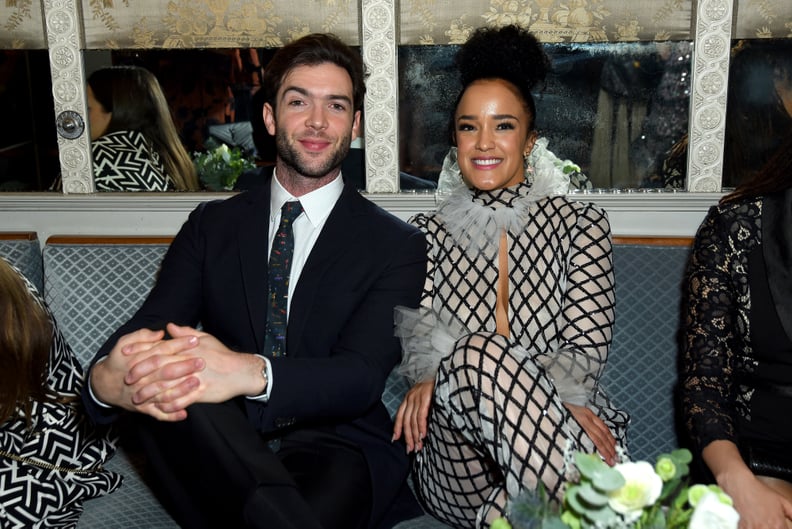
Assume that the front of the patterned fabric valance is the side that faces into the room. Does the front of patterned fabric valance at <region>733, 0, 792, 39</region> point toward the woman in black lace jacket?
yes

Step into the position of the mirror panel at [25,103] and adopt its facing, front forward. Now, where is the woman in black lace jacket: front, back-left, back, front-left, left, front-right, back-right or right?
front-left

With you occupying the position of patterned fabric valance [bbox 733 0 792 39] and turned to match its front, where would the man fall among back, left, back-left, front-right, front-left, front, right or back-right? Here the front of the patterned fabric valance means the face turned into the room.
front-right

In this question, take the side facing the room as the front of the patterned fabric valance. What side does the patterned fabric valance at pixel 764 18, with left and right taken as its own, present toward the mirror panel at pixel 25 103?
right

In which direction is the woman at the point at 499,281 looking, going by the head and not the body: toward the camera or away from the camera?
toward the camera

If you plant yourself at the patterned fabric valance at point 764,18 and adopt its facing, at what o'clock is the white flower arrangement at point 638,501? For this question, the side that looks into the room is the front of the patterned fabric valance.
The white flower arrangement is roughly at 12 o'clock from the patterned fabric valance.

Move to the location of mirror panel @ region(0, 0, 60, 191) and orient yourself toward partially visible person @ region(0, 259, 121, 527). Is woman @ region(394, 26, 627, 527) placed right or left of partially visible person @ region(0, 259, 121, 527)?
left

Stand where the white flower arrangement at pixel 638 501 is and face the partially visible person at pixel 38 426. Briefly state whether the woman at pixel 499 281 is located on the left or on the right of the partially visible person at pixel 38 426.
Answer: right

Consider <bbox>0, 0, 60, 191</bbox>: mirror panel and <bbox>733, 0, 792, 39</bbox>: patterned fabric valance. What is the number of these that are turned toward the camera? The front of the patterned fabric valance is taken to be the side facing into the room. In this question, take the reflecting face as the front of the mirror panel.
2

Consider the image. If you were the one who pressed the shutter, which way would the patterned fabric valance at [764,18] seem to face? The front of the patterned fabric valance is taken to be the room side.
facing the viewer

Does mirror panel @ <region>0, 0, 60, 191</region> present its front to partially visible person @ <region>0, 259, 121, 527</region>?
yes

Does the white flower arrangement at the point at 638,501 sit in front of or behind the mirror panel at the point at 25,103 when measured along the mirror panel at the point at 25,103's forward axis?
in front
